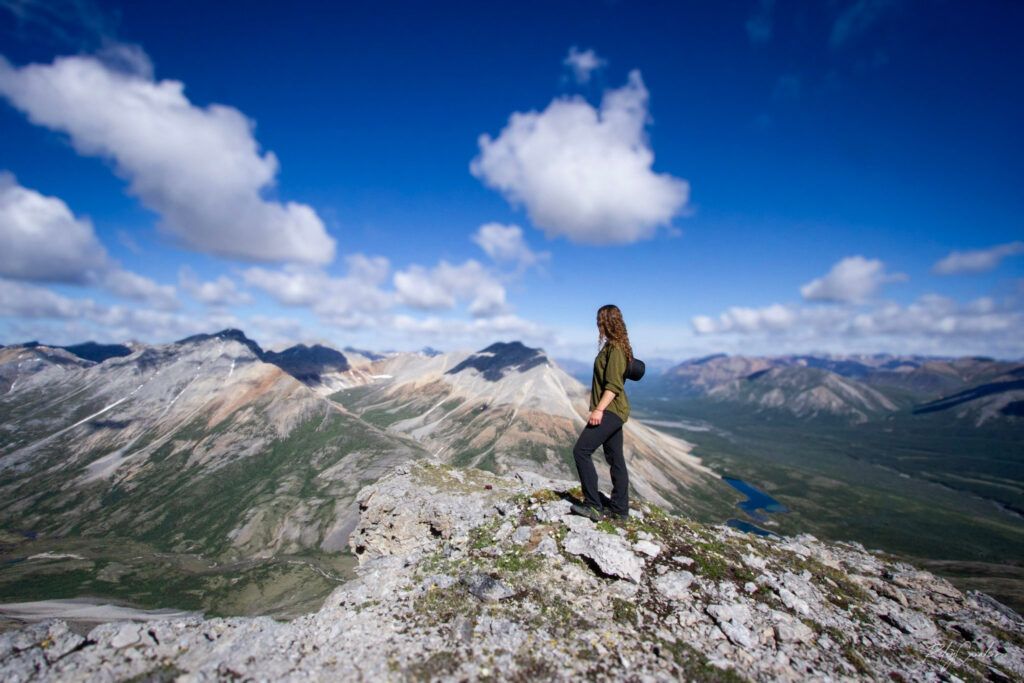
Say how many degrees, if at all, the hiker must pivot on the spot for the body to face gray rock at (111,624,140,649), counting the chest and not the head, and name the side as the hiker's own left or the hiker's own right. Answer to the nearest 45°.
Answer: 0° — they already face it

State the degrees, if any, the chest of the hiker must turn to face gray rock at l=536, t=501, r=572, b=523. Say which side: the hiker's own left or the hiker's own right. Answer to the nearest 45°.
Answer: approximately 45° to the hiker's own right

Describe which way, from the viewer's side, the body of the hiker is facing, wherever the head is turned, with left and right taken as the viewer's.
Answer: facing to the left of the viewer
